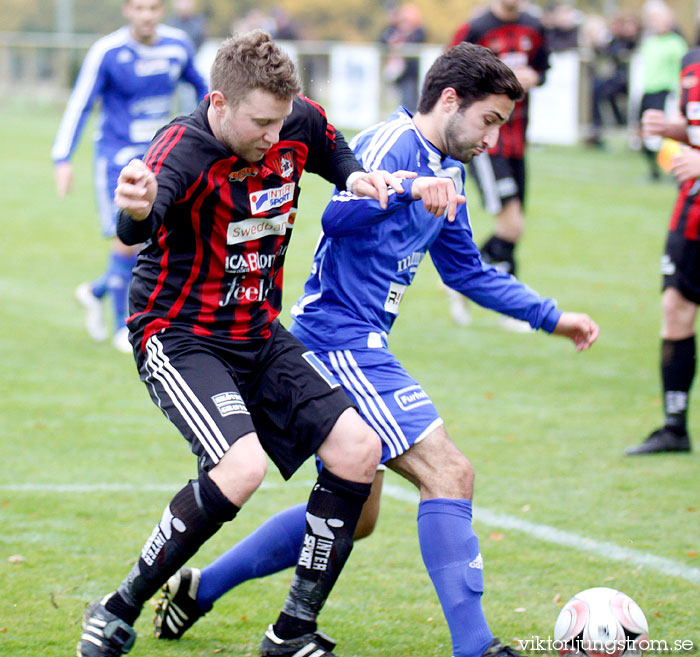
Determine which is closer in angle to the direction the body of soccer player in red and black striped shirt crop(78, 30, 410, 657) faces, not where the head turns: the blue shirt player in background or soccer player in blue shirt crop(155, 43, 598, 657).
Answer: the soccer player in blue shirt

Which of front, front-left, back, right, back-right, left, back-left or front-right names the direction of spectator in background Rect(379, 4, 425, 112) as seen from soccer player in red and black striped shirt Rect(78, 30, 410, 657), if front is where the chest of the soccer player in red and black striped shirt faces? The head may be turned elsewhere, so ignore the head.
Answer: back-left

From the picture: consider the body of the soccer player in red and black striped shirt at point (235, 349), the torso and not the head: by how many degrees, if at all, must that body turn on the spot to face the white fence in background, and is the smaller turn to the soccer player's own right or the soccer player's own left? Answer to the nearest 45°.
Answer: approximately 135° to the soccer player's own left

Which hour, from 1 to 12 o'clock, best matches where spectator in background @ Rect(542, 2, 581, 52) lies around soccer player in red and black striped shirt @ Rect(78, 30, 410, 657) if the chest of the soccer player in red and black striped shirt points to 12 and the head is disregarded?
The spectator in background is roughly at 8 o'clock from the soccer player in red and black striped shirt.

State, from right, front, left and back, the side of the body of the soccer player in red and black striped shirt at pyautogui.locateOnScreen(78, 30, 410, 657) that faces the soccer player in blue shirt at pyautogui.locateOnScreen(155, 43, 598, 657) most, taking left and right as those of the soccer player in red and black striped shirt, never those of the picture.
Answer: left

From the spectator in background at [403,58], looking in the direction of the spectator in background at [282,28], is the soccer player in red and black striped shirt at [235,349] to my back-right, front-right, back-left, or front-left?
back-left

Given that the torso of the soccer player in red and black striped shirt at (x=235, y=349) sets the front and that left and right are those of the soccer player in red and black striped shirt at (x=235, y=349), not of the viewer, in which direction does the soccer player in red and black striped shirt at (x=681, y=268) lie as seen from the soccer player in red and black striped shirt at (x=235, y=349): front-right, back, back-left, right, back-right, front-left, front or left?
left

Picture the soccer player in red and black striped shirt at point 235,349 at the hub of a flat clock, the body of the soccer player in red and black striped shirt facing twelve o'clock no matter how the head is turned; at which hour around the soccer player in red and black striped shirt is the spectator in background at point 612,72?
The spectator in background is roughly at 8 o'clock from the soccer player in red and black striped shirt.

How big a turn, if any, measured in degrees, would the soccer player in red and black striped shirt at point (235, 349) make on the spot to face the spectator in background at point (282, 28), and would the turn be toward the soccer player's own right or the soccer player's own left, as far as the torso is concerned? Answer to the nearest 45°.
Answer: approximately 135° to the soccer player's own left

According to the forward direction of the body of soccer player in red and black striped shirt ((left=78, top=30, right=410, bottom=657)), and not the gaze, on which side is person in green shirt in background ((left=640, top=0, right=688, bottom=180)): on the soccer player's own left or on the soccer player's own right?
on the soccer player's own left

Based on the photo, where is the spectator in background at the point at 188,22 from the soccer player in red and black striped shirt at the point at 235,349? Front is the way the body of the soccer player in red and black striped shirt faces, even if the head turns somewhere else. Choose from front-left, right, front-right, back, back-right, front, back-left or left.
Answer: back-left
